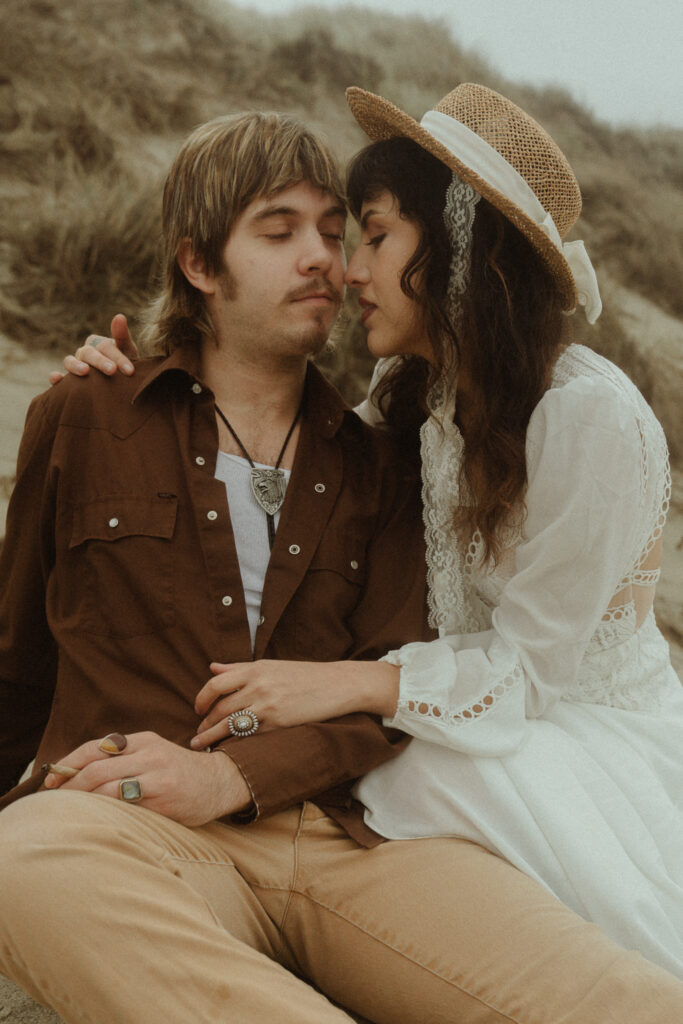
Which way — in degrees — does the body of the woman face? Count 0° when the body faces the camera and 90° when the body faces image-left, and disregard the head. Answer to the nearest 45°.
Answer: approximately 90°

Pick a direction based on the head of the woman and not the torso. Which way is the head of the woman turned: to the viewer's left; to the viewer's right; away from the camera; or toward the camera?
to the viewer's left

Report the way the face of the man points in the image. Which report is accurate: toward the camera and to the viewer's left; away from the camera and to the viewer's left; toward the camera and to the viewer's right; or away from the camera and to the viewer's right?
toward the camera and to the viewer's right
